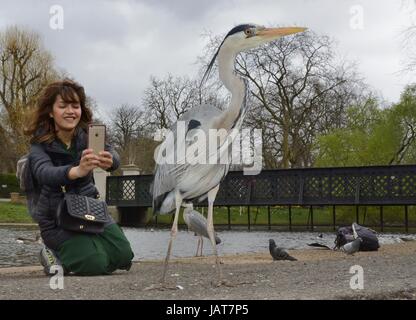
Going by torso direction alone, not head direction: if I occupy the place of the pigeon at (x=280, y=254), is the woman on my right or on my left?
on my left

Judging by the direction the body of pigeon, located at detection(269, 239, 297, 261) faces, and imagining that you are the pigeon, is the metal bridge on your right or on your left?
on your right

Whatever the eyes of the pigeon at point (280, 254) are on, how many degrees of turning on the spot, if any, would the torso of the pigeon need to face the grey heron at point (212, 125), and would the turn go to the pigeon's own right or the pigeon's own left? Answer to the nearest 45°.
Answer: approximately 90° to the pigeon's own left

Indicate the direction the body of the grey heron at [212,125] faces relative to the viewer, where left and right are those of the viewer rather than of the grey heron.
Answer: facing to the right of the viewer

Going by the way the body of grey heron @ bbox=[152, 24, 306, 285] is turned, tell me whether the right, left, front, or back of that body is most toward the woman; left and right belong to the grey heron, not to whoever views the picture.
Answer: back

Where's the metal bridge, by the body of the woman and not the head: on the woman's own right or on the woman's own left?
on the woman's own left

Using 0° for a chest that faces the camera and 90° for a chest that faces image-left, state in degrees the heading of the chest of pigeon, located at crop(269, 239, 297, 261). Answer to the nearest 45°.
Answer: approximately 90°

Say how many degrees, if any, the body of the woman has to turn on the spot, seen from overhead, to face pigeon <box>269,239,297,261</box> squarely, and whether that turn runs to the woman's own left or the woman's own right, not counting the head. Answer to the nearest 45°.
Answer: approximately 90° to the woman's own left

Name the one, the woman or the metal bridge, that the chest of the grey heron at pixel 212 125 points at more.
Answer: the metal bridge
